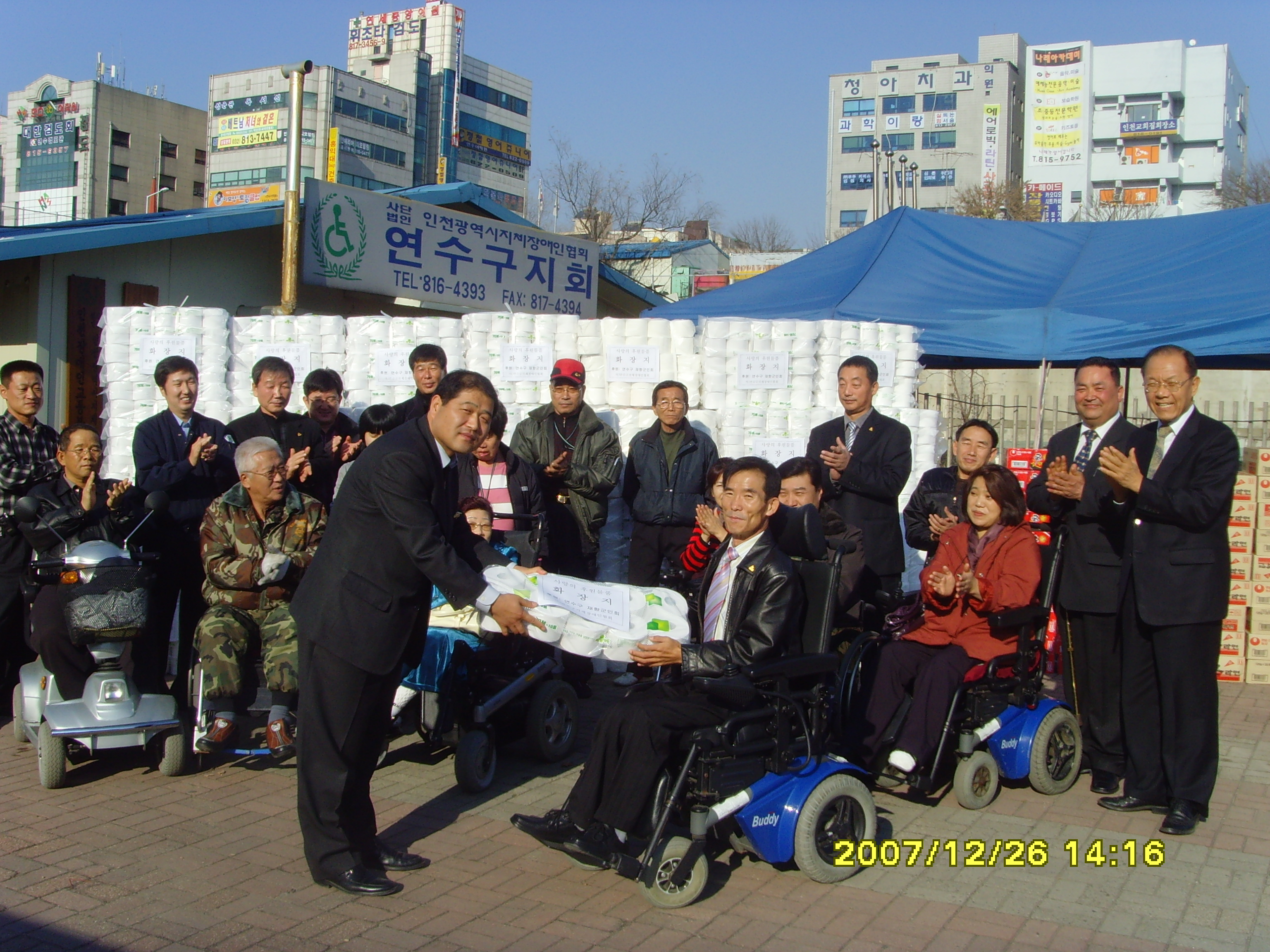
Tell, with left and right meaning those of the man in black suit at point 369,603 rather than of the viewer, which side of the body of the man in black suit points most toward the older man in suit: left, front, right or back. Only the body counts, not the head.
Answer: front

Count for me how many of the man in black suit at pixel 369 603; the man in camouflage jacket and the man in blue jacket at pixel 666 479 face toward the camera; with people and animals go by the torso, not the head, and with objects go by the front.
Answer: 2

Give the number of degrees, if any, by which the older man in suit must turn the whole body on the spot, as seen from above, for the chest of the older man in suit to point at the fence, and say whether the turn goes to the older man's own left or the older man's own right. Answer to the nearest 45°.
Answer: approximately 135° to the older man's own right

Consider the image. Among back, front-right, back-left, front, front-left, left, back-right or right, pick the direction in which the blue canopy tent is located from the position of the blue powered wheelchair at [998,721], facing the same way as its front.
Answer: back-right

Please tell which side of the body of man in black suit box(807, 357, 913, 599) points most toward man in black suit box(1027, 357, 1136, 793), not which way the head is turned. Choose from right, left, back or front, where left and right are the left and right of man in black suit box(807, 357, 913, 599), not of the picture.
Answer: left

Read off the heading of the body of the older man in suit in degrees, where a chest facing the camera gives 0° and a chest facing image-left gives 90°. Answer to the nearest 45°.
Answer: approximately 45°

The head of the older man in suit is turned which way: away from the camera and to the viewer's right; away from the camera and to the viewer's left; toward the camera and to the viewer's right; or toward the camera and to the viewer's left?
toward the camera and to the viewer's left

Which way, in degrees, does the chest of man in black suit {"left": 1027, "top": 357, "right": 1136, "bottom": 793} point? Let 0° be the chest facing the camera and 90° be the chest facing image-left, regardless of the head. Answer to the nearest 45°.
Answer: approximately 45°

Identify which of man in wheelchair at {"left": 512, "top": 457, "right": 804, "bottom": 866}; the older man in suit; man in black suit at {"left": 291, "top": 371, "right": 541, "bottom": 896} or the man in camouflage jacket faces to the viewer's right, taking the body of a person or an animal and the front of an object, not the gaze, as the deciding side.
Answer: the man in black suit

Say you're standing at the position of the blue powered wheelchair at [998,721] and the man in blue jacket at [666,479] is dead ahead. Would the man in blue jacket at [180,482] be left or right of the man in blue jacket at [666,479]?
left

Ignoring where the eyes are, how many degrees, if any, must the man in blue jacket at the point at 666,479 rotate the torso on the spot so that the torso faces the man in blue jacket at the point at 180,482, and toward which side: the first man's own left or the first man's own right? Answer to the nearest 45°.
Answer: approximately 45° to the first man's own right

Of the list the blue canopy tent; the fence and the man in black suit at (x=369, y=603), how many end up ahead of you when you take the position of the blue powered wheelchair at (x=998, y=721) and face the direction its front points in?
1

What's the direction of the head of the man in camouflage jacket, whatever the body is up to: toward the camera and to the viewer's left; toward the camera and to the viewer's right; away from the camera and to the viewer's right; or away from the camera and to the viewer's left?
toward the camera and to the viewer's right
